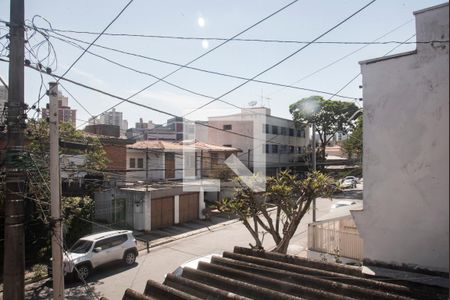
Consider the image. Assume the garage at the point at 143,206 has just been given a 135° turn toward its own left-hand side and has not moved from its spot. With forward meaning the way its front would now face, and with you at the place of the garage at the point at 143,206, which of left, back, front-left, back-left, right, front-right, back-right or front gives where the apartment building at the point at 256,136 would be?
front-right

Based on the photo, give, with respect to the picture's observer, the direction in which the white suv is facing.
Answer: facing the viewer and to the left of the viewer

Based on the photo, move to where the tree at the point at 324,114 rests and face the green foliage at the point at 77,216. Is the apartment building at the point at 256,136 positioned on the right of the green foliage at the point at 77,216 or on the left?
right

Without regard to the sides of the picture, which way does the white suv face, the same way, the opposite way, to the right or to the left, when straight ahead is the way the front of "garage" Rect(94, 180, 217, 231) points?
to the right

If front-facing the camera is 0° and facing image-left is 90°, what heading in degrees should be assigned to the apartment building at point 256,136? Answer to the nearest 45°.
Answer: approximately 315°

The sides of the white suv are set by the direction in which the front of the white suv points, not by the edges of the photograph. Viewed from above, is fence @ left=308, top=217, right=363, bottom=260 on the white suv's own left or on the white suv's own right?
on the white suv's own left

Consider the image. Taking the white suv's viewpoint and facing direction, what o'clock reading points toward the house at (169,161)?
The house is roughly at 5 o'clock from the white suv.

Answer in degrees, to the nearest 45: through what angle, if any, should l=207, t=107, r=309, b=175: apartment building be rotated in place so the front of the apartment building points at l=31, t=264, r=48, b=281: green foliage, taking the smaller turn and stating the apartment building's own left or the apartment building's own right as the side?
approximately 45° to the apartment building's own right

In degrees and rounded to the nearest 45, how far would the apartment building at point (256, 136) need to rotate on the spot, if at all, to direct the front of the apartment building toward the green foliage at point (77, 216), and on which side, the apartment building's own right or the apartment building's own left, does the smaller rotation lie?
approximately 45° to the apartment building's own right

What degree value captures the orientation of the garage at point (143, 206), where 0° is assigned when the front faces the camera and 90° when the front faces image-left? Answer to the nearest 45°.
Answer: approximately 315°

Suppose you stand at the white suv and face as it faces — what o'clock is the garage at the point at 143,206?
The garage is roughly at 5 o'clock from the white suv.

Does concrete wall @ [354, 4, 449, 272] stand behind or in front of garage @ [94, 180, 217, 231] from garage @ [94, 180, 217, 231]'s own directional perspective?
in front

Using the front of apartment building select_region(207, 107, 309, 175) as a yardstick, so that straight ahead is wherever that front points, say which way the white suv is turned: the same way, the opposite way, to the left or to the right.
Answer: to the right

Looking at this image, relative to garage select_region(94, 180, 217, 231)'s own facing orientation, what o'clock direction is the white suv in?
The white suv is roughly at 2 o'clock from the garage.
